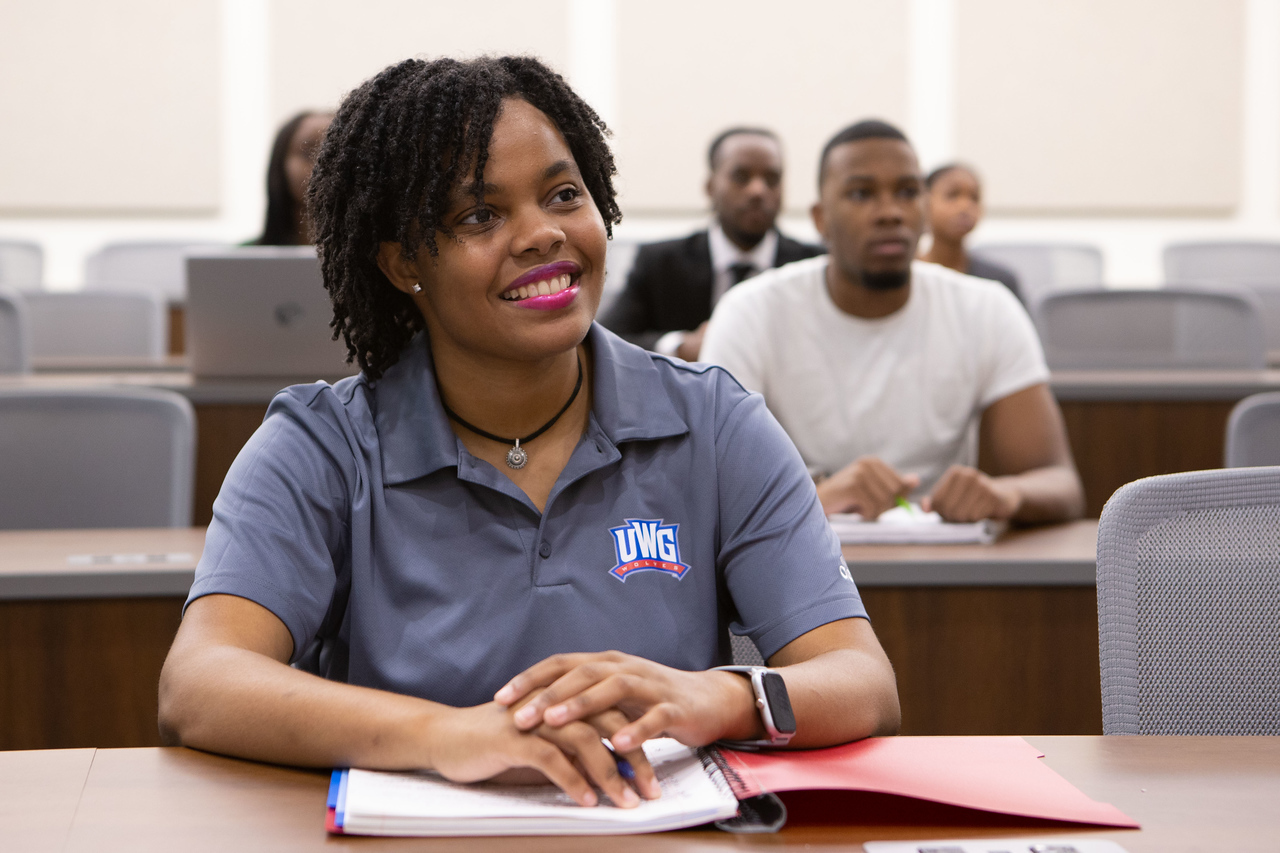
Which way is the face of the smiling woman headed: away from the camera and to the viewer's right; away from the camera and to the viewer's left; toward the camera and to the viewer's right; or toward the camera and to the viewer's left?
toward the camera and to the viewer's right

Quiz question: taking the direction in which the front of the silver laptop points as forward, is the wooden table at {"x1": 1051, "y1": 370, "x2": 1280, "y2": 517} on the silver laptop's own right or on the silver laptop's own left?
on the silver laptop's own right

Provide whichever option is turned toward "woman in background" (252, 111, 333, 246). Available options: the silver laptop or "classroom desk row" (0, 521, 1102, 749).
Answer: the silver laptop

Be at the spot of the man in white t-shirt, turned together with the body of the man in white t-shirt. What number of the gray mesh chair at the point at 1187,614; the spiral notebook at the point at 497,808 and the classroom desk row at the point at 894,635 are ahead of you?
3

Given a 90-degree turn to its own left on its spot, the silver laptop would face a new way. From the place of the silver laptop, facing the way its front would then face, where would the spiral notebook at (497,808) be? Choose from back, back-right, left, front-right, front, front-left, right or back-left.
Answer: left

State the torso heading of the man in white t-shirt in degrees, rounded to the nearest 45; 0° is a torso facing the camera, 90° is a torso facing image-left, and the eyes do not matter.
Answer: approximately 0°

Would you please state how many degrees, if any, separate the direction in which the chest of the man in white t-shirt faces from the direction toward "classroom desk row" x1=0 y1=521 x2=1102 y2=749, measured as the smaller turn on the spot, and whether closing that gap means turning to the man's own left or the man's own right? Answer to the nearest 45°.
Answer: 0° — they already face it

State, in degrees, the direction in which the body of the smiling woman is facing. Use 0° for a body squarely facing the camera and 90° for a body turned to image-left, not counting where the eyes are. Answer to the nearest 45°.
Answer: approximately 0°

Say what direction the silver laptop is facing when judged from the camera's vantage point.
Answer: facing away from the viewer
